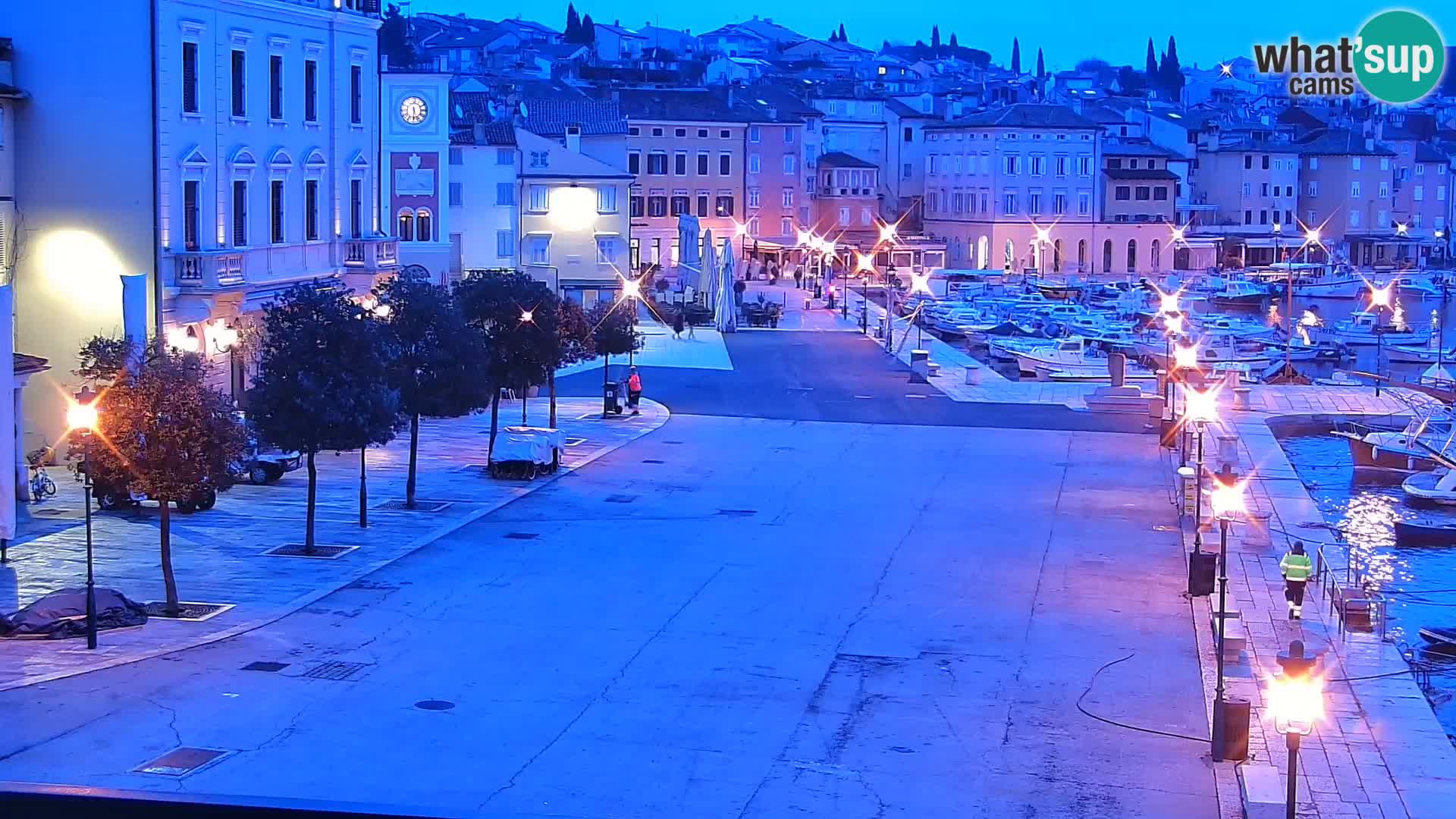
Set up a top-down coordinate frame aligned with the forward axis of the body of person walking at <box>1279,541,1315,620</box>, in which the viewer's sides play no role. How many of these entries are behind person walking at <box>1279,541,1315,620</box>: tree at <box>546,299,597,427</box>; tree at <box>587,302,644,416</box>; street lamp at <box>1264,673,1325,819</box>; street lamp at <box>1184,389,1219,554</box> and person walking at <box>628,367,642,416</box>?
1

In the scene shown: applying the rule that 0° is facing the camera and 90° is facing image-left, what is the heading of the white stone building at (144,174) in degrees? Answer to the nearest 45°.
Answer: approximately 315°

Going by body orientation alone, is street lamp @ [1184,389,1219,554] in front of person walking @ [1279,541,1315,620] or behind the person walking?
in front

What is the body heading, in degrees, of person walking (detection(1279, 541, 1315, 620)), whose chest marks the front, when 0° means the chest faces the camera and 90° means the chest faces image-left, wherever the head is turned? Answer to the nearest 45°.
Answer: approximately 180°

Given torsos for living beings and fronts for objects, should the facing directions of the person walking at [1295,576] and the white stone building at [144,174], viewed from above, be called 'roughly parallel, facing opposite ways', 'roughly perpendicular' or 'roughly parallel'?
roughly perpendicular

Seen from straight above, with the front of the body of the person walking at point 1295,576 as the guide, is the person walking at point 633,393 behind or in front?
in front

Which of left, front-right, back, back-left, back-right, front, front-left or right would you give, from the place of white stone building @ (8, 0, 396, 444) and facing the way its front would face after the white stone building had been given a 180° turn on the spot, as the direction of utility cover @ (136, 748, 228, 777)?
back-left

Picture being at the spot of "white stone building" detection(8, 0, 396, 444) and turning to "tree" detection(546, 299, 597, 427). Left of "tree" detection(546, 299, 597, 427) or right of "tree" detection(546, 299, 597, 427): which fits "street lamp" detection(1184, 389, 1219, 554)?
right

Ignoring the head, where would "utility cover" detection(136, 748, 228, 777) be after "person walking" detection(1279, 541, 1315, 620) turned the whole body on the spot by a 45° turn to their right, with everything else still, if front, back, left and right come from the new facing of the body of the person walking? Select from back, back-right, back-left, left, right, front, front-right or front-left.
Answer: back

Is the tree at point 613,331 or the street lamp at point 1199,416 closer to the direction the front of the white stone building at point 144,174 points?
the street lamp

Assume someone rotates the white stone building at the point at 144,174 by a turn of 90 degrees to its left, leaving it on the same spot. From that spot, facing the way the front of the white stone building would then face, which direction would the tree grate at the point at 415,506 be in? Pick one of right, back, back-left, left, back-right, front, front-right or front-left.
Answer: right

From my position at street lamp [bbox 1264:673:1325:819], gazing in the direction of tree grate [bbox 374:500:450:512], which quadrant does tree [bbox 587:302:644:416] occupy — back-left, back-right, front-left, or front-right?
front-right
